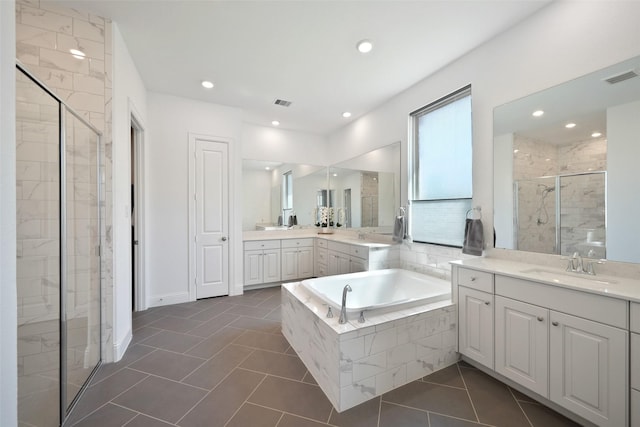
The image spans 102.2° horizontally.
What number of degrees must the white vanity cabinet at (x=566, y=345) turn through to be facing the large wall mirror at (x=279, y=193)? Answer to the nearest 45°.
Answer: approximately 45° to its right

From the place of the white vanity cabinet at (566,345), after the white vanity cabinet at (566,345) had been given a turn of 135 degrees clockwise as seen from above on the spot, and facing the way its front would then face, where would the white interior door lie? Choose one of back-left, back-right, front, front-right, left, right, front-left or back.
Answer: left

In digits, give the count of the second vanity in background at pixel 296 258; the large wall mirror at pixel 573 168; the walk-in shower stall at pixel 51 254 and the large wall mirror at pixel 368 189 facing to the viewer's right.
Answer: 1

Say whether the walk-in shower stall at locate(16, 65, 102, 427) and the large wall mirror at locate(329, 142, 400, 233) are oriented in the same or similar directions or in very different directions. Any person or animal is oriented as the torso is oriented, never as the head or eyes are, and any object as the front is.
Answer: very different directions

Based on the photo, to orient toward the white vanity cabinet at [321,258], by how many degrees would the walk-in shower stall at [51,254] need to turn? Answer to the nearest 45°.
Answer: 0° — it already faces it

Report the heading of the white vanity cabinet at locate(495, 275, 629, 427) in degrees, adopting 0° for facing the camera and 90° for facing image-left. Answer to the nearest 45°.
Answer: approximately 45°

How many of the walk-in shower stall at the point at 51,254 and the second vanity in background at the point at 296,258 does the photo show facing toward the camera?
1

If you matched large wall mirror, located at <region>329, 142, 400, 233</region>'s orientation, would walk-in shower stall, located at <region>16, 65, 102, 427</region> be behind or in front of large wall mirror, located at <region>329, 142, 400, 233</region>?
in front

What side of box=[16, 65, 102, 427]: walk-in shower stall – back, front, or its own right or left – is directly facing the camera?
right

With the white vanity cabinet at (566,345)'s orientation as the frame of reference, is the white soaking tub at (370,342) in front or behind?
in front

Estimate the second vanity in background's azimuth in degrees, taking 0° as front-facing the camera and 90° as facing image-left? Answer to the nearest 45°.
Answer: approximately 0°

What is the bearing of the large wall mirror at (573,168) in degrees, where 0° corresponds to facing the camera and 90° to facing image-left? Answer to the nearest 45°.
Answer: approximately 45°
